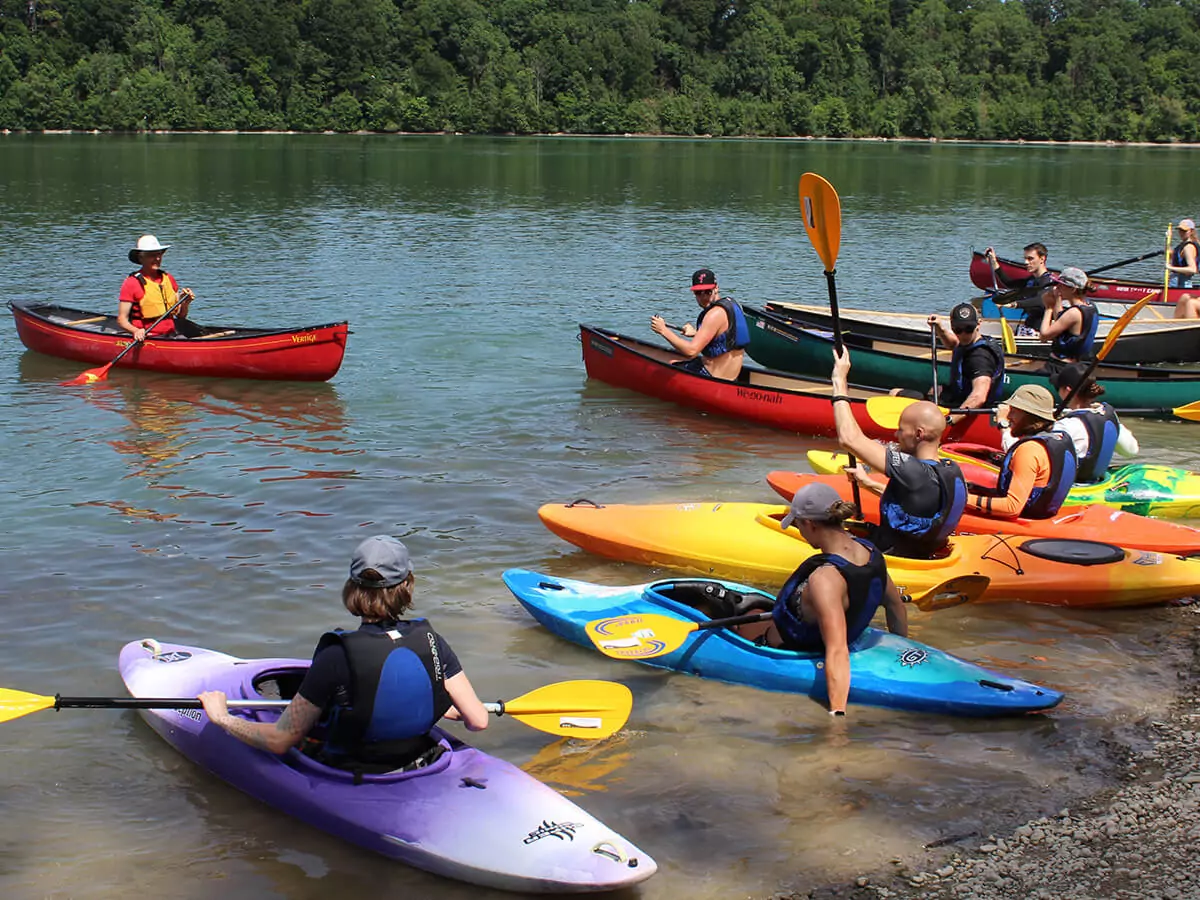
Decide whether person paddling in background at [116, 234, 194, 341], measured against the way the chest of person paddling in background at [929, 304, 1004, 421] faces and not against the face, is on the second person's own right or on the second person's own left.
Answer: on the second person's own right

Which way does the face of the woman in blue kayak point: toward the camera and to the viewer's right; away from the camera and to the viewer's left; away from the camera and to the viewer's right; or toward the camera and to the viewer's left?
away from the camera and to the viewer's left

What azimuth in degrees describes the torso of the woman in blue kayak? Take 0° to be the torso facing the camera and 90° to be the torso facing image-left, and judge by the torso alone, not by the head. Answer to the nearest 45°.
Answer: approximately 135°

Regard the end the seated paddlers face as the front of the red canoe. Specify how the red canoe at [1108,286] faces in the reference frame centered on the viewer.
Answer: facing to the left of the viewer

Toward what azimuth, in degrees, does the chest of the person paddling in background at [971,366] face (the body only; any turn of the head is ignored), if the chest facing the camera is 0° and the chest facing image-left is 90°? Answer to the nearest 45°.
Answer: approximately 45°

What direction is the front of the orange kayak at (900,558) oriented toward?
to the viewer's left

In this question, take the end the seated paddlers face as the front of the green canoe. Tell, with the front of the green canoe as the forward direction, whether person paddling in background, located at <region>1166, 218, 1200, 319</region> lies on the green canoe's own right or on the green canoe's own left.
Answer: on the green canoe's own right

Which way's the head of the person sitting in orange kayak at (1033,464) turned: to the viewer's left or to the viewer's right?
to the viewer's left

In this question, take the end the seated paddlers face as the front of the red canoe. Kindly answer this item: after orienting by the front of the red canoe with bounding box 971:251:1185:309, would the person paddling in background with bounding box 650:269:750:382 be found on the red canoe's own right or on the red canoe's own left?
on the red canoe's own left

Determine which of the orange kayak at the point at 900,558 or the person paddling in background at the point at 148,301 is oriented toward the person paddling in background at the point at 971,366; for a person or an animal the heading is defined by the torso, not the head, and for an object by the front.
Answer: the person paddling in background at the point at 148,301

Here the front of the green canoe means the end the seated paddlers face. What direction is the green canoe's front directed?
to the viewer's left

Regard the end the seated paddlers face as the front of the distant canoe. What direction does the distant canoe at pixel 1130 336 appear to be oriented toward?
to the viewer's left

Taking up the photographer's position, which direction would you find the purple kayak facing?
facing away from the viewer and to the left of the viewer

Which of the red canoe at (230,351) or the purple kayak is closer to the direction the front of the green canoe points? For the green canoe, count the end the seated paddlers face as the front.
the red canoe

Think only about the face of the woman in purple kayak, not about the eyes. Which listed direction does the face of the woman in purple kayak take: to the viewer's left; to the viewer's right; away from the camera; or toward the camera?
away from the camera
